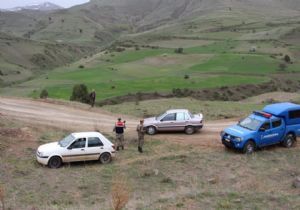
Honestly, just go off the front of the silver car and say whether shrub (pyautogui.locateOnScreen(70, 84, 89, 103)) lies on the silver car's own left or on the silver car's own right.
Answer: on the silver car's own right

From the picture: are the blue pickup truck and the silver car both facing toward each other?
no

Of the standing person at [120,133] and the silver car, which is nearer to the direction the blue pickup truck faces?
the standing person

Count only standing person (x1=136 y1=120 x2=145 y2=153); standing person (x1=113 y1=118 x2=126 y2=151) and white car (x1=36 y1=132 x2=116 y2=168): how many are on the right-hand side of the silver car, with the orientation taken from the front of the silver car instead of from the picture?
0

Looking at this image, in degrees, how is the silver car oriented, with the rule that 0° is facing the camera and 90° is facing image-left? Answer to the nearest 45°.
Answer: approximately 90°

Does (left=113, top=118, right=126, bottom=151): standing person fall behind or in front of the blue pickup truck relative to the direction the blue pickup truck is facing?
in front

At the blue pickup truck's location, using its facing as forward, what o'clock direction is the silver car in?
The silver car is roughly at 2 o'clock from the blue pickup truck.

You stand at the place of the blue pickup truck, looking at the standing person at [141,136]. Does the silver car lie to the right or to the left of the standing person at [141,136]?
right

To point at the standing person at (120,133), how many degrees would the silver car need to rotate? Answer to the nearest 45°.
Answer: approximately 45° to its left

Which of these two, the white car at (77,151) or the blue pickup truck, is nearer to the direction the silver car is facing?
the white car

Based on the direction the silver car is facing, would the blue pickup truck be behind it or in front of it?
behind

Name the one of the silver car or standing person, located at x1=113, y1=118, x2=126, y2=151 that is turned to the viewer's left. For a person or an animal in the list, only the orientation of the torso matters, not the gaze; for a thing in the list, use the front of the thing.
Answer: the silver car

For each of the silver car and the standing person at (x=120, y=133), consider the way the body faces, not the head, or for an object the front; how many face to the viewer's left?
1

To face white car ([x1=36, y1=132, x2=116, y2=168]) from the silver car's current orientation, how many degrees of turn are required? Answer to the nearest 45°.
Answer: approximately 45° to its left
